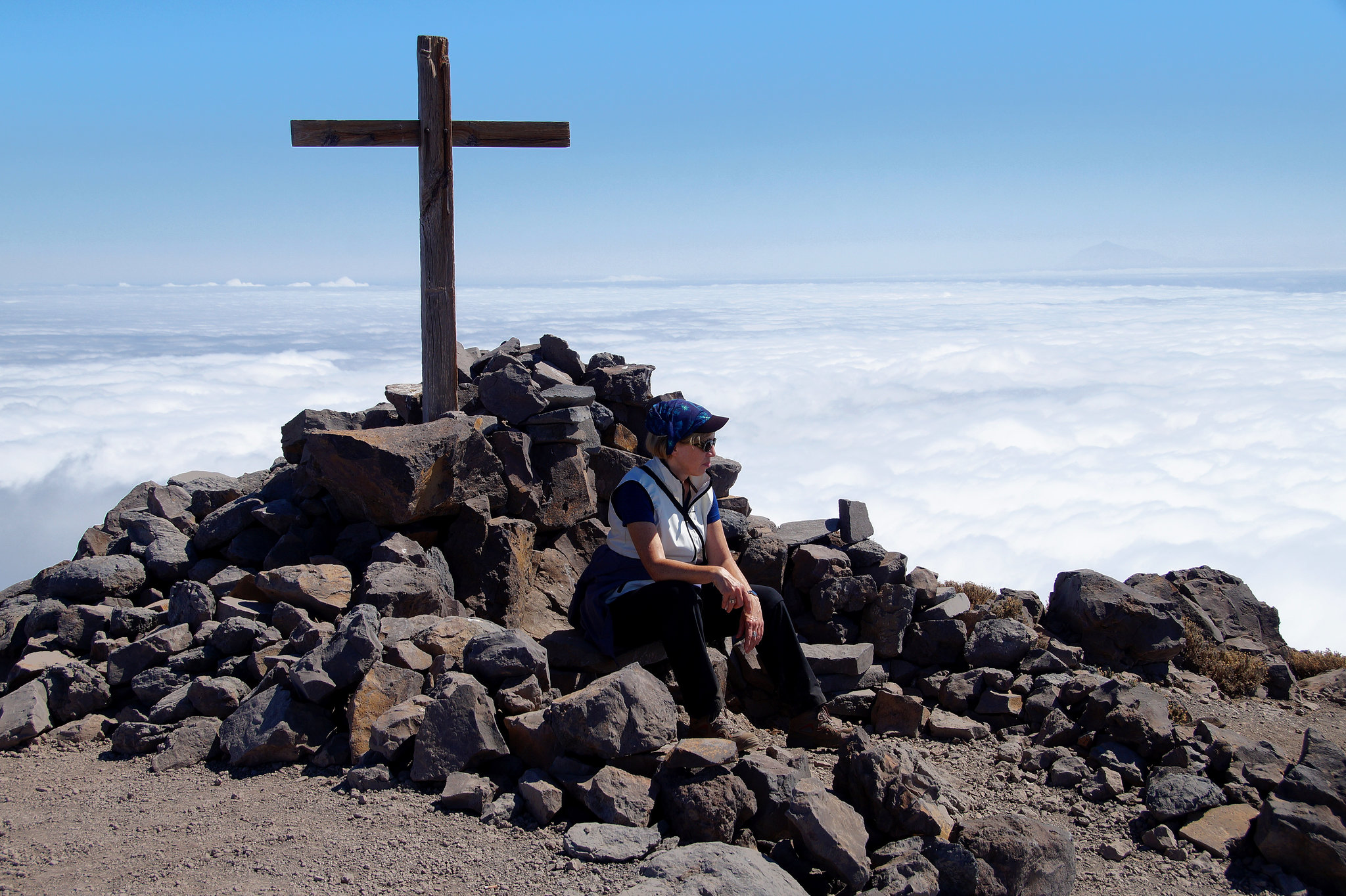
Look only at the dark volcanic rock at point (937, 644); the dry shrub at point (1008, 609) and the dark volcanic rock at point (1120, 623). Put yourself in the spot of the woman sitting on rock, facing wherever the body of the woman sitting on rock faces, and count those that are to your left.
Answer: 3

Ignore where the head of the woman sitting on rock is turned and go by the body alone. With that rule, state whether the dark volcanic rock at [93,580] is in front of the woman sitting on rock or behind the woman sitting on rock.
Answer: behind

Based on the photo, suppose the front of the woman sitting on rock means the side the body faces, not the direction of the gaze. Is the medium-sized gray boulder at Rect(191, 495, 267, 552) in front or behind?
behind

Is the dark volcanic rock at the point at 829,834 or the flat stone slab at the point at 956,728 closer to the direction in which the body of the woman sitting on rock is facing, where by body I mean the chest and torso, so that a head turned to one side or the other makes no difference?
the dark volcanic rock

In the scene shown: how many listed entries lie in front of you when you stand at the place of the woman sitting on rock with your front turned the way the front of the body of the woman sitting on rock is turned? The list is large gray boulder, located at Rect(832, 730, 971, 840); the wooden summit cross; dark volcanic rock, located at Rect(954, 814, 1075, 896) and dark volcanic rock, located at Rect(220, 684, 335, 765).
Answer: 2

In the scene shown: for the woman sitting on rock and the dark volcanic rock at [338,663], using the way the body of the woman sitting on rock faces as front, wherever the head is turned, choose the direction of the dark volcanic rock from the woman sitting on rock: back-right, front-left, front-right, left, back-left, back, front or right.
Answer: back-right

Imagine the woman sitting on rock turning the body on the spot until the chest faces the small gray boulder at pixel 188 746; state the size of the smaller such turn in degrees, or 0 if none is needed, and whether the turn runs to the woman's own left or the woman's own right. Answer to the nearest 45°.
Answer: approximately 135° to the woman's own right

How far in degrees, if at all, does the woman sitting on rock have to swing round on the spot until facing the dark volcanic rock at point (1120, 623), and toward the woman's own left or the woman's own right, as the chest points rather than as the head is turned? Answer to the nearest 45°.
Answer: approximately 90° to the woman's own left

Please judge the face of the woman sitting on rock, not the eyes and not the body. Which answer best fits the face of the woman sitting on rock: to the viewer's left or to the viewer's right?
to the viewer's right

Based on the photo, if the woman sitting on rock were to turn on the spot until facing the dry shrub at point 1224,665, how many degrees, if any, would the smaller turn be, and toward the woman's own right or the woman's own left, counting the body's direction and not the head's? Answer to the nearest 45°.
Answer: approximately 90° to the woman's own left

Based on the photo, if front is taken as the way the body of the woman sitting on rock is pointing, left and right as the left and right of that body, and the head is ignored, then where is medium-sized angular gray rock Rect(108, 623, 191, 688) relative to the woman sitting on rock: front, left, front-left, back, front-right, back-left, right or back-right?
back-right

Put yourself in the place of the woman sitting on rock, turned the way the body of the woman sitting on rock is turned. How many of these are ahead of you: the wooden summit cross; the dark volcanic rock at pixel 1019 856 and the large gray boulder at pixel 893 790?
2

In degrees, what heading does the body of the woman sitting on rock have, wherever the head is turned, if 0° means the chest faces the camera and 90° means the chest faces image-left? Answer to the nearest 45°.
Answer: approximately 315°

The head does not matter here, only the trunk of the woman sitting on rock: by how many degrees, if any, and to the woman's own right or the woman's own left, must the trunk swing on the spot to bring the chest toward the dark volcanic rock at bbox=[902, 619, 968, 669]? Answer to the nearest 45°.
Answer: approximately 90° to the woman's own left

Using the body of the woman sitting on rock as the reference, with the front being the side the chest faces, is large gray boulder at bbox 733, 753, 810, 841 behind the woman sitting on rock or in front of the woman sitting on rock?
in front

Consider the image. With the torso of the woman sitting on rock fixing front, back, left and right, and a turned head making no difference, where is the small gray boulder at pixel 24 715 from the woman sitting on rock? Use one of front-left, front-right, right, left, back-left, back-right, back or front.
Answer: back-right
